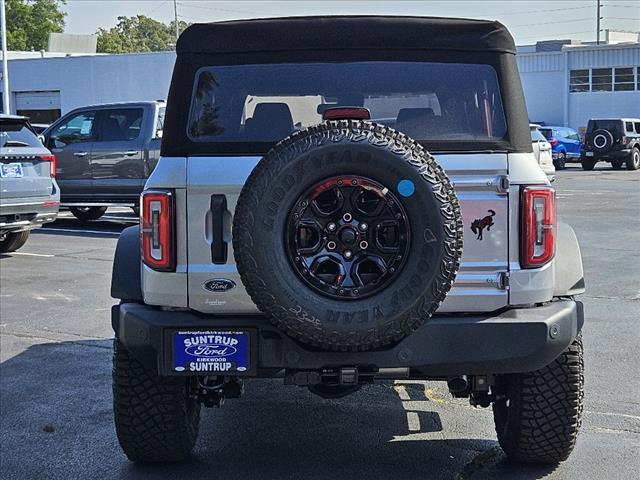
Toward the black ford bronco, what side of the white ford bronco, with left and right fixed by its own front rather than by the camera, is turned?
front

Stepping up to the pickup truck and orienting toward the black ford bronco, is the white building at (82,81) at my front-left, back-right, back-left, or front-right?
front-left

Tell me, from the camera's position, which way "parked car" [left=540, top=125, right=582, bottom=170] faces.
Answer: facing away from the viewer and to the right of the viewer

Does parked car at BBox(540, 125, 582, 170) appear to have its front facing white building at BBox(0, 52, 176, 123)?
no

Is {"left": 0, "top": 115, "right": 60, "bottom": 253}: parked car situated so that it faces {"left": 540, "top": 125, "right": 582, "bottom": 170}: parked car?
no

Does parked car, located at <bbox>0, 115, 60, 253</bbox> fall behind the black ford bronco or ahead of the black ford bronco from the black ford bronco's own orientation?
behind

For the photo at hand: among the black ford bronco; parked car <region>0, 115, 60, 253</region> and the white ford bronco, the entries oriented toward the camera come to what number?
0

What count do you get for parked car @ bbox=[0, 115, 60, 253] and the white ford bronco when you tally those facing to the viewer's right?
0

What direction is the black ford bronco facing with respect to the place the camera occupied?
facing away from the viewer and to the right of the viewer

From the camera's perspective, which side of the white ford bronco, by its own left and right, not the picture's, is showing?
back

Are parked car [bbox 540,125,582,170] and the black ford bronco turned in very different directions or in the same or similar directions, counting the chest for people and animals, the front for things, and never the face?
same or similar directions

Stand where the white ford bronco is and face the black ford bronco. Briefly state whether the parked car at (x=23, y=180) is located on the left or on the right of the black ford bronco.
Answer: left

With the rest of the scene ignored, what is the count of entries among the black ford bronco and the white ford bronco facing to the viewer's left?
0

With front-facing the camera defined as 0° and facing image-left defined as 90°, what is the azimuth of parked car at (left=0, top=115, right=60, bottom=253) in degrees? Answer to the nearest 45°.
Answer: approximately 135°

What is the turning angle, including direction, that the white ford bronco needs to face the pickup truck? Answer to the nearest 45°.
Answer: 0° — it already faces it

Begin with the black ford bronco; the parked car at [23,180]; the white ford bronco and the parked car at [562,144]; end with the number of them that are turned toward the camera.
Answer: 0
